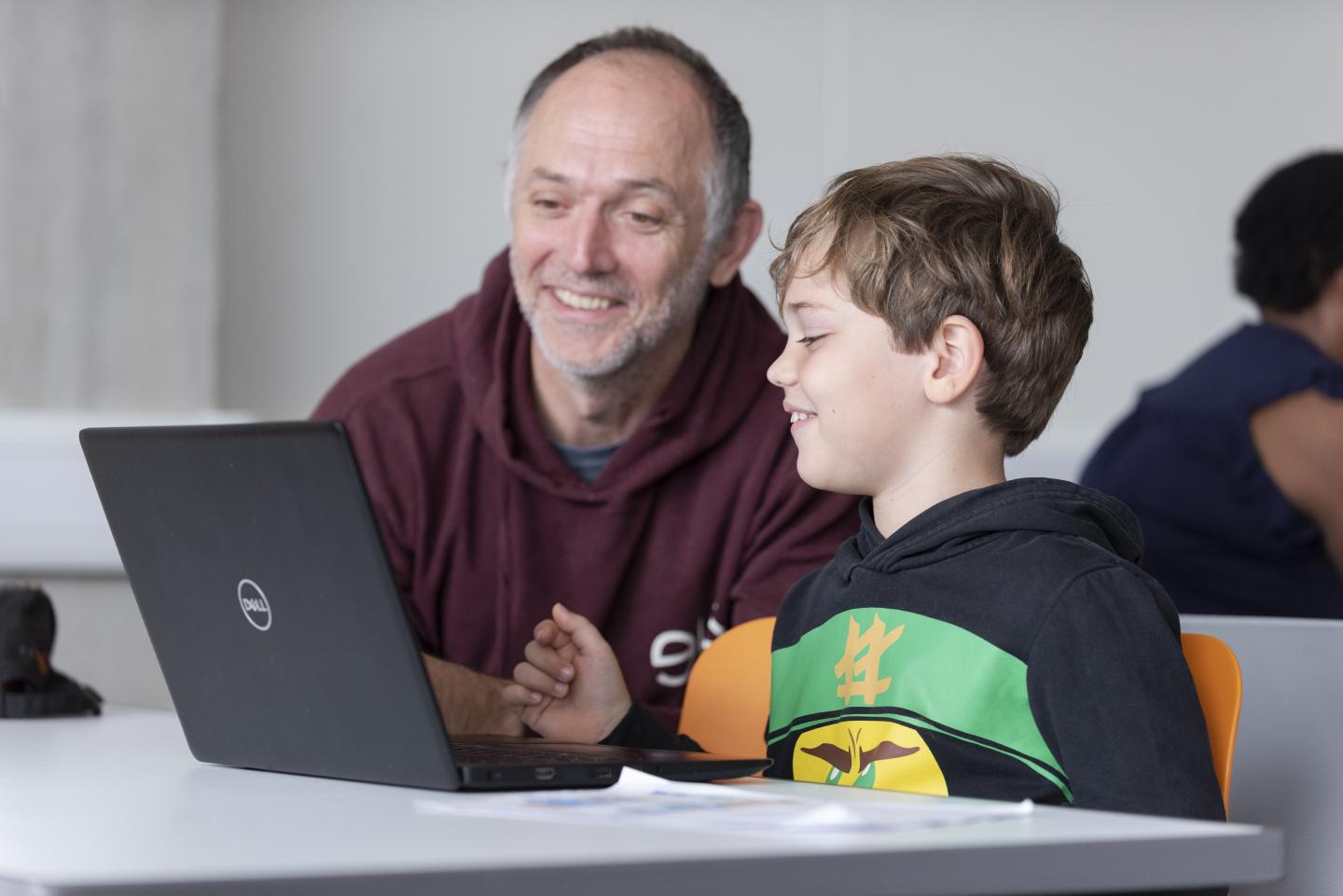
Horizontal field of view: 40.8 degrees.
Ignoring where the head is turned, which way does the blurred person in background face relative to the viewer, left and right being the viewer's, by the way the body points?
facing away from the viewer and to the right of the viewer

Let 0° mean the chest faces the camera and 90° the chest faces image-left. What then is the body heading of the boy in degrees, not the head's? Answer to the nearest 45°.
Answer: approximately 45°

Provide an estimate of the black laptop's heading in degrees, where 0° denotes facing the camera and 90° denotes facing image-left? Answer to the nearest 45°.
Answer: approximately 225°

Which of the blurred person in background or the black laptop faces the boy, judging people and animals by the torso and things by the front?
the black laptop

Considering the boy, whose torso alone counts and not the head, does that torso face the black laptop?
yes

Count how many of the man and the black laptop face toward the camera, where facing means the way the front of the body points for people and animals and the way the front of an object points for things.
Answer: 1

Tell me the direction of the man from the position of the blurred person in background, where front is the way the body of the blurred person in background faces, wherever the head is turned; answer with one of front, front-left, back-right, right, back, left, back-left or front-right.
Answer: back

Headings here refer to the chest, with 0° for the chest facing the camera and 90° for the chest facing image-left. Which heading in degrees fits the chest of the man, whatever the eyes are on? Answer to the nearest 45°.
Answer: approximately 0°

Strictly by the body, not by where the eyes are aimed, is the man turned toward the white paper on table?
yes

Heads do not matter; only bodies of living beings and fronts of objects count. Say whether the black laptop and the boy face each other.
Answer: yes

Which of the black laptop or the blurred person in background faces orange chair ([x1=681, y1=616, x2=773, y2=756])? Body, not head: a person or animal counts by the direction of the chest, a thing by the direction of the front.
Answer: the black laptop
